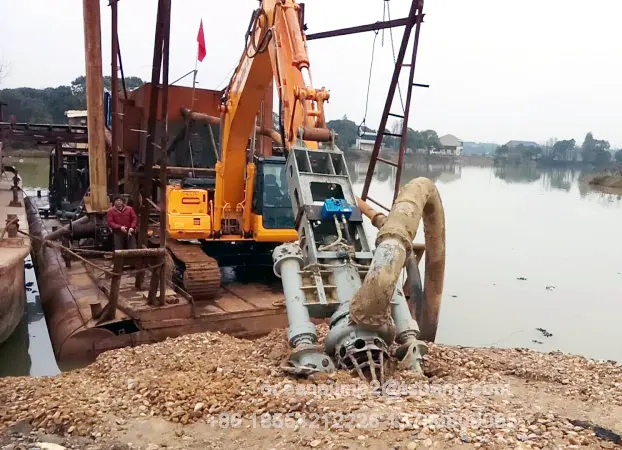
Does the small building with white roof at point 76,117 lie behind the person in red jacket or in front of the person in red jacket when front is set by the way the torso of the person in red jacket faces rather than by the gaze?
behind

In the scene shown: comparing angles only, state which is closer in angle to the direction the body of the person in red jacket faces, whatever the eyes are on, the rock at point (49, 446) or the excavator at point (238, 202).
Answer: the rock

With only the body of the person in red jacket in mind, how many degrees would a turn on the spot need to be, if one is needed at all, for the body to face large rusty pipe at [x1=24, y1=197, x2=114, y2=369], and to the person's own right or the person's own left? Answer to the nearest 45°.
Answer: approximately 45° to the person's own right

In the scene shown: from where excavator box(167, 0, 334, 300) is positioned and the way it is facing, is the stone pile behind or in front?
in front

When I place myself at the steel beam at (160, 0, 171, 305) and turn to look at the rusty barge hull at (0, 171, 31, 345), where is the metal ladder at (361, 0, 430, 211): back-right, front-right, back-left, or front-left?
back-right

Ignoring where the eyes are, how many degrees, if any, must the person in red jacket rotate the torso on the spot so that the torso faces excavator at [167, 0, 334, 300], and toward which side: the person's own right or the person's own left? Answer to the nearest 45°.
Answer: approximately 45° to the person's own left

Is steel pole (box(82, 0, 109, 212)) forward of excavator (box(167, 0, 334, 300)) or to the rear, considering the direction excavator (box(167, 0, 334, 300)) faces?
to the rear

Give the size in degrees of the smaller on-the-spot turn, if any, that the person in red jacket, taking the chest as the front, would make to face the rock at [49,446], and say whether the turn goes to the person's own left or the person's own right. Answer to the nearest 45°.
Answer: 0° — they already face it

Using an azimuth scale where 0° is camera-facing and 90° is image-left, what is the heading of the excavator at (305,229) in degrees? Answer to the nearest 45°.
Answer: approximately 315°

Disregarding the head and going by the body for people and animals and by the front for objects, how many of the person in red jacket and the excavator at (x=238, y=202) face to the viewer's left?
0

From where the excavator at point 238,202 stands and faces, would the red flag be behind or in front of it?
behind

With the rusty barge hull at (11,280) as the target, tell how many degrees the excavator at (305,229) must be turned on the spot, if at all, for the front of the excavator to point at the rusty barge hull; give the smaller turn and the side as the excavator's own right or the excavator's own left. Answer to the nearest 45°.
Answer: approximately 90° to the excavator's own right

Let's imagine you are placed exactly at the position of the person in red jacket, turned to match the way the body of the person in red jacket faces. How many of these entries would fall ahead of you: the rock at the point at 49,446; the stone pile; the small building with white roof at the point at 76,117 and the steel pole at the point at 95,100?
2

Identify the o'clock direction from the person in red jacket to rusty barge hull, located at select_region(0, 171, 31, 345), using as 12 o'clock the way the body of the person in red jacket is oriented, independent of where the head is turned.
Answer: The rusty barge hull is roughly at 2 o'clock from the person in red jacket.

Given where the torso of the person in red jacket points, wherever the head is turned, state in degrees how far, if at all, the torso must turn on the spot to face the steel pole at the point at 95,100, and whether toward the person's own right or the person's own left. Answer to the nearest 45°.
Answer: approximately 180°

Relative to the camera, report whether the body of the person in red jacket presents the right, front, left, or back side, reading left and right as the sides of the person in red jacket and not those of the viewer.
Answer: front

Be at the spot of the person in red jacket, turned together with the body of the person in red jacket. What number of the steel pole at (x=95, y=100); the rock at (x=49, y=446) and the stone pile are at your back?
1
